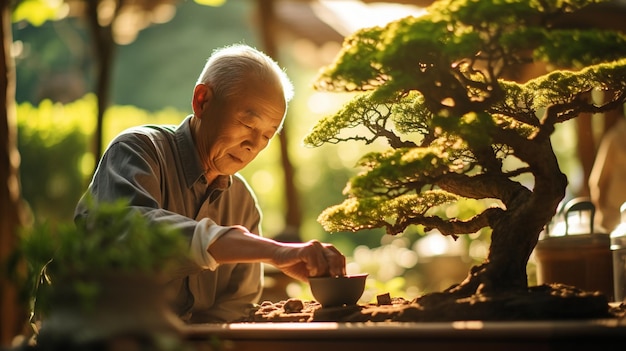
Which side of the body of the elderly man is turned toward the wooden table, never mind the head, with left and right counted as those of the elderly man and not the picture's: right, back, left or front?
front

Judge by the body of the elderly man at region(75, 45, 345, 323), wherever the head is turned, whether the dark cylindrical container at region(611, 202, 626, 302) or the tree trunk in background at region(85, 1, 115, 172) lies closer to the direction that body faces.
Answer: the dark cylindrical container

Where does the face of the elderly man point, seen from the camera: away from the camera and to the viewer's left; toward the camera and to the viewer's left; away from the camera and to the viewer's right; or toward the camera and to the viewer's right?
toward the camera and to the viewer's right

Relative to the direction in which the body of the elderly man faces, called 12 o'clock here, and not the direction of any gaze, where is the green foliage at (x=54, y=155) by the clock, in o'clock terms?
The green foliage is roughly at 7 o'clock from the elderly man.

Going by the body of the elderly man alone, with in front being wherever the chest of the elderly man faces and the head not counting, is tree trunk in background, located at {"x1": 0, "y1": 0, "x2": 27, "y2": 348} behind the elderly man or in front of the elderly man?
behind

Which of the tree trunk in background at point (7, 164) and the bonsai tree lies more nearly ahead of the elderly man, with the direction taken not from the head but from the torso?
the bonsai tree

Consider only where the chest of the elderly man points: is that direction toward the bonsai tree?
yes
